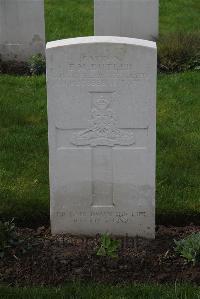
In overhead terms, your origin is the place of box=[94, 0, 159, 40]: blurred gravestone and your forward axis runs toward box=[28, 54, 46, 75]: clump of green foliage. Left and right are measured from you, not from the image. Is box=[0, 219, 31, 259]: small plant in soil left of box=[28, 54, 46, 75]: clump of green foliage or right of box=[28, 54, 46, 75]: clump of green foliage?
left

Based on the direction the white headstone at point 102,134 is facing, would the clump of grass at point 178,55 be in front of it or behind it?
behind

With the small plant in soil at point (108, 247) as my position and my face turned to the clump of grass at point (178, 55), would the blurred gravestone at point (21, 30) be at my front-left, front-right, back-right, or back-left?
front-left

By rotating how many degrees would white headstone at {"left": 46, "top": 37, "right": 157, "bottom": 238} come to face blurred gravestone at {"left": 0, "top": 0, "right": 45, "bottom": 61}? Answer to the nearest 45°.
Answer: approximately 180°

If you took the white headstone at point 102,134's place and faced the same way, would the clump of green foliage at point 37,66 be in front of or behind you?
behind

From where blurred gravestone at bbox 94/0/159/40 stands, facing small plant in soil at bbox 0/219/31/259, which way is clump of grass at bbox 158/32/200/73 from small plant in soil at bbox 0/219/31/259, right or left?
left

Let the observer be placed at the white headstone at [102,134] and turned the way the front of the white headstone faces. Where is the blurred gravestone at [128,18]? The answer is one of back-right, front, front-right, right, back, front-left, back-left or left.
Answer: back

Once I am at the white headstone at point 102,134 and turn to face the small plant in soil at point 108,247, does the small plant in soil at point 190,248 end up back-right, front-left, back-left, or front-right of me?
front-left

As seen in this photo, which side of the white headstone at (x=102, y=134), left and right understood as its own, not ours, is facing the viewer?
front

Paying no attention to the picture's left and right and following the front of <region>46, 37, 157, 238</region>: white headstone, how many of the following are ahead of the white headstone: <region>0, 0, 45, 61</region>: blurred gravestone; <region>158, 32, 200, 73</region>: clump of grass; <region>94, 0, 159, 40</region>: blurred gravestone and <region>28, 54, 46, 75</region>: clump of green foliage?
0
